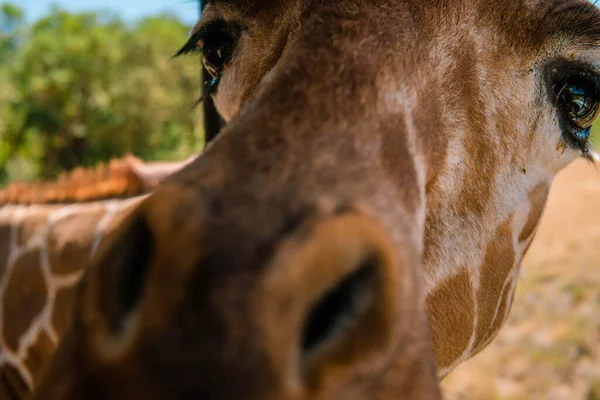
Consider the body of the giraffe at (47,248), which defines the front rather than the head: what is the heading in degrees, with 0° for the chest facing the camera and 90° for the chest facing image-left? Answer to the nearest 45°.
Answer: approximately 270°
